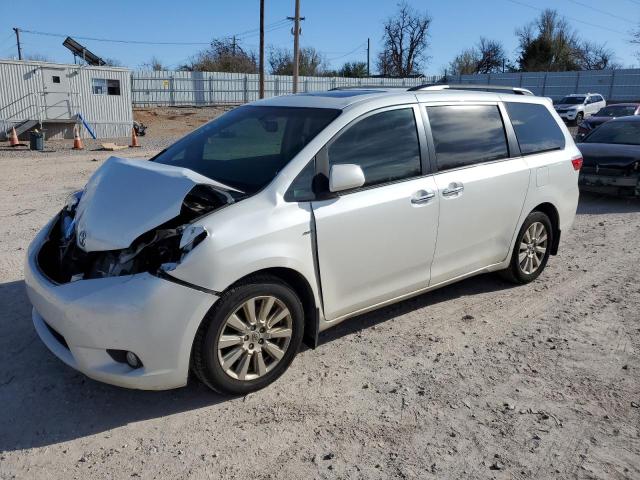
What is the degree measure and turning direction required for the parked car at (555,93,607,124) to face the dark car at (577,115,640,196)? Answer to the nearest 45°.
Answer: approximately 45° to its left

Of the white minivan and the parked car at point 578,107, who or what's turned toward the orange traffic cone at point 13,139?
the parked car

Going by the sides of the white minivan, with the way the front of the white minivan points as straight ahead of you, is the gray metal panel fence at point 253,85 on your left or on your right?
on your right

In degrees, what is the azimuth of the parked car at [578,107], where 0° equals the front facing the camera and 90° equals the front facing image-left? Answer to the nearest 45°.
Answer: approximately 45°

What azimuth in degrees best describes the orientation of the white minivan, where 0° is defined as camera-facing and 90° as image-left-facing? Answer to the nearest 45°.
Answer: approximately 45°

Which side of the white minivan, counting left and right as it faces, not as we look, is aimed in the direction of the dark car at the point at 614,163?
back

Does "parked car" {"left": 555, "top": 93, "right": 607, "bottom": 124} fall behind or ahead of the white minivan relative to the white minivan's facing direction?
behind

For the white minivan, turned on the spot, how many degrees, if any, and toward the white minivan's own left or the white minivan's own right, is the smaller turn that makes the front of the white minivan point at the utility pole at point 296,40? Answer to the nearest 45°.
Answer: approximately 135° to the white minivan's own right
